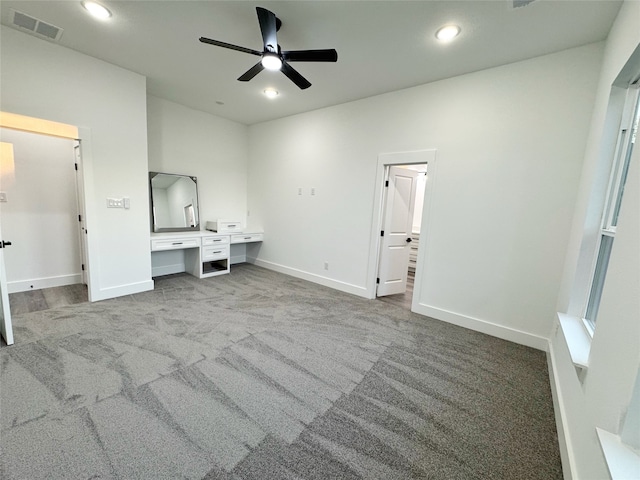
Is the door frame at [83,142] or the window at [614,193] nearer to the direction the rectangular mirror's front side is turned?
the window

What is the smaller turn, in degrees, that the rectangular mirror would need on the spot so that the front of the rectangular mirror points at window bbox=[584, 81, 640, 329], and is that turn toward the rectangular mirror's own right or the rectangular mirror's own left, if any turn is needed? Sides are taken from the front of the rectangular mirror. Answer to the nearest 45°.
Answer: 0° — it already faces it

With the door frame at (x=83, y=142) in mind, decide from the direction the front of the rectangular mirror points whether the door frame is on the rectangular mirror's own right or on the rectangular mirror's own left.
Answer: on the rectangular mirror's own right

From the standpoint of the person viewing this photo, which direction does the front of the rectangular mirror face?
facing the viewer and to the right of the viewer

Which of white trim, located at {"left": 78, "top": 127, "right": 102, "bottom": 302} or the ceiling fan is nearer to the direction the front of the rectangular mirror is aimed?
the ceiling fan

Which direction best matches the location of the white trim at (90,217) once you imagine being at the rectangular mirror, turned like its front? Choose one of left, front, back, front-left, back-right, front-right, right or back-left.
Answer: right
